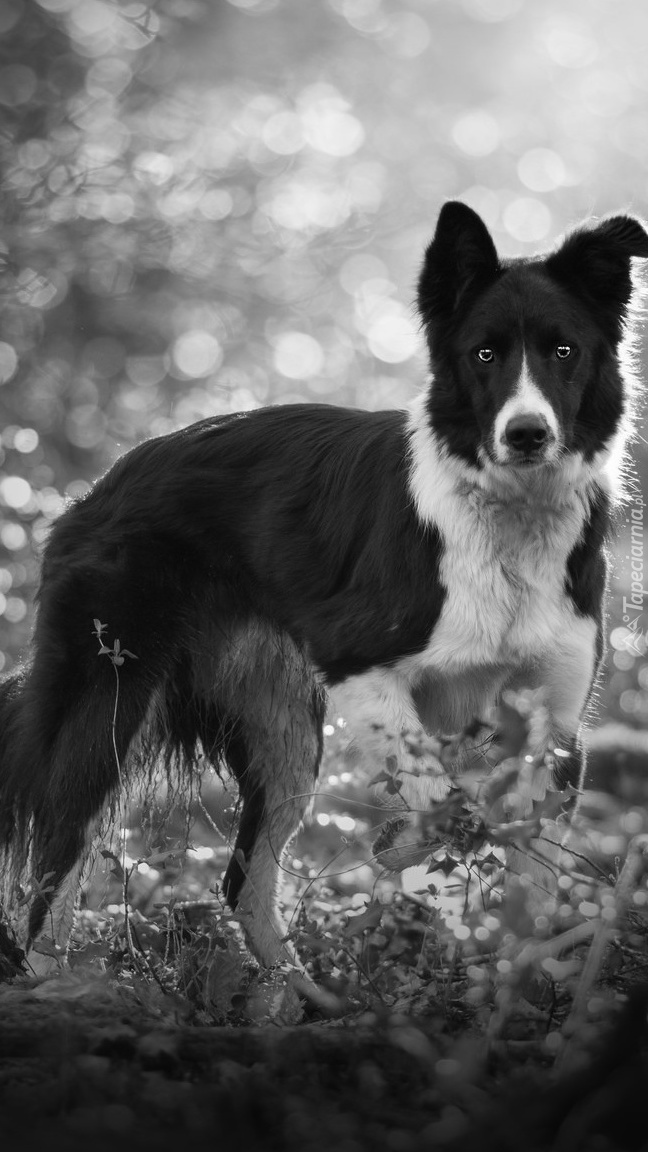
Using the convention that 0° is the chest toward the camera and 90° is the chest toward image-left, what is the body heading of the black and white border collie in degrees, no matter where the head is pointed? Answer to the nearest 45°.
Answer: approximately 315°
